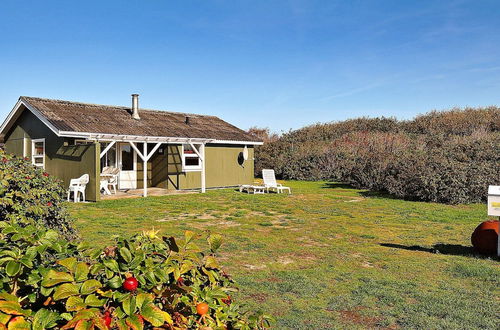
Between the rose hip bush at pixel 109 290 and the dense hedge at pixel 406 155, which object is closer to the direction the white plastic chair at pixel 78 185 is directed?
the rose hip bush

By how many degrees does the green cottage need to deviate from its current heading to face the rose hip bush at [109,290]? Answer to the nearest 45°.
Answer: approximately 45° to its right

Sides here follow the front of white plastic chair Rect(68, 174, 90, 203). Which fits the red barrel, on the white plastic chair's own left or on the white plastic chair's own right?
on the white plastic chair's own left

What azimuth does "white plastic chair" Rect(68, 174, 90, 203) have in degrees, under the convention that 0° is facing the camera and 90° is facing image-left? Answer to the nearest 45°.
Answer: approximately 45°

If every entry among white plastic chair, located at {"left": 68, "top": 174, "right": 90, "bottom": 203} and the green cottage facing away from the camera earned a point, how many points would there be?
0

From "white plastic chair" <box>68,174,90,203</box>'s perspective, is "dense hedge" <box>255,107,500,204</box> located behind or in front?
behind

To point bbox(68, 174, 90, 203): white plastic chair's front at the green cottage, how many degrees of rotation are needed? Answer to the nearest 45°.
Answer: approximately 180°

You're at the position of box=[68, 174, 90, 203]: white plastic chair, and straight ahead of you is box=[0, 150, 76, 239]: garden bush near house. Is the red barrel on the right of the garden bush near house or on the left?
left

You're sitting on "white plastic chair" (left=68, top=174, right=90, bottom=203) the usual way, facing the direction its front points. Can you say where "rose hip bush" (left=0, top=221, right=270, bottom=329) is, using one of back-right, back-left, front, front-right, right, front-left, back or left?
front-left

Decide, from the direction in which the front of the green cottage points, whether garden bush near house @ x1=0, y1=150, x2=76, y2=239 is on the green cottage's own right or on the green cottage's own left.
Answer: on the green cottage's own right

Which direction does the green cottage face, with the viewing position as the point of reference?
facing the viewer and to the right of the viewer
